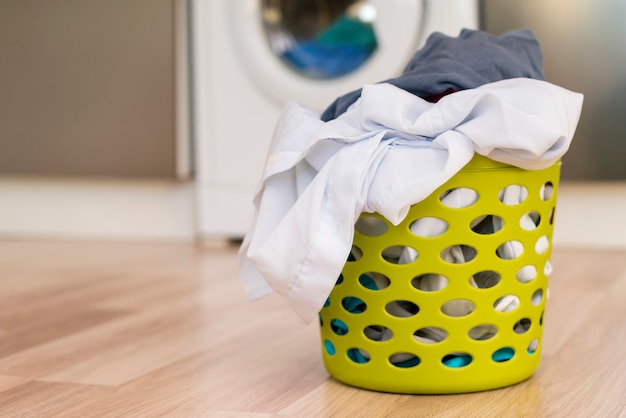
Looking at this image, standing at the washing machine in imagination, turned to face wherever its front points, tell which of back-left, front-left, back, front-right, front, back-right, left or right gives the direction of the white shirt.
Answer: front

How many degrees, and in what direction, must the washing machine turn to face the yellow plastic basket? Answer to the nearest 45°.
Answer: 0° — it already faces it

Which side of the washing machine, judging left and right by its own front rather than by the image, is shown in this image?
front
